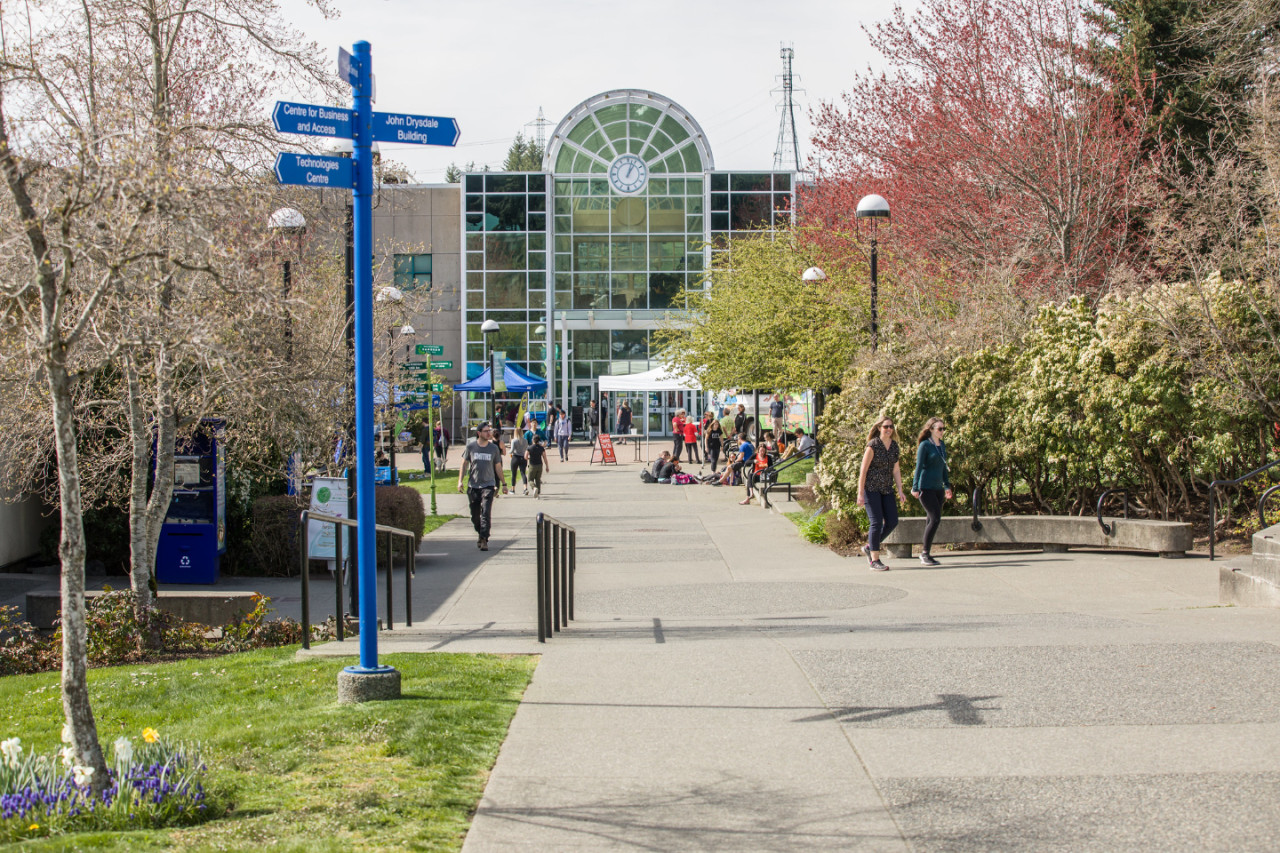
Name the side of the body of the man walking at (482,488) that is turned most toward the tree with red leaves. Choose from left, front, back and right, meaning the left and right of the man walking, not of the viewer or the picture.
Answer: left

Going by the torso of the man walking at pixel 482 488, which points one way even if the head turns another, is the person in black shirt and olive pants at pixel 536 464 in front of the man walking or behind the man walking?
behind

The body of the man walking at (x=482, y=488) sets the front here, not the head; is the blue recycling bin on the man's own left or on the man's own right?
on the man's own right

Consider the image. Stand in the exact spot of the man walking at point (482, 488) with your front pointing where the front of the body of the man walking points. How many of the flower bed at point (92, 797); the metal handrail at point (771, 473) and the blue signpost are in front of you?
2

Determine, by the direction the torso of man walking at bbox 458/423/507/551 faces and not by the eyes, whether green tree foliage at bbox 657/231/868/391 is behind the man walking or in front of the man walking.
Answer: behind

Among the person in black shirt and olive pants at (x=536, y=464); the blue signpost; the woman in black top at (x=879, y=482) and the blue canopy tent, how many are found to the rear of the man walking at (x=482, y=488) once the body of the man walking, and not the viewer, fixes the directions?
2

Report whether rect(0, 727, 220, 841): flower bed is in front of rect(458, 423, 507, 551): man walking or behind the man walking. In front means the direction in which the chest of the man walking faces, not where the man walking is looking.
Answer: in front

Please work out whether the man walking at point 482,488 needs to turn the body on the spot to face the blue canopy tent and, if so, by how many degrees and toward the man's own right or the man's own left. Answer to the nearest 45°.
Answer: approximately 180°

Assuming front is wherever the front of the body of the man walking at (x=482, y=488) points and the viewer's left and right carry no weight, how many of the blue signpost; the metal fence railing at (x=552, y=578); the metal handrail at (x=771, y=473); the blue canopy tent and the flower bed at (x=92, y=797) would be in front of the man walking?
3

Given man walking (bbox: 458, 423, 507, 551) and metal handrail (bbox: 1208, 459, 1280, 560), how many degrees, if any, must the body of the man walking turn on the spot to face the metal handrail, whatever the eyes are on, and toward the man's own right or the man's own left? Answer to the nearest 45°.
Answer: approximately 45° to the man's own left

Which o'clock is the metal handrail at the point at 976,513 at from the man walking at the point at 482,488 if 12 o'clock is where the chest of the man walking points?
The metal handrail is roughly at 10 o'clock from the man walking.

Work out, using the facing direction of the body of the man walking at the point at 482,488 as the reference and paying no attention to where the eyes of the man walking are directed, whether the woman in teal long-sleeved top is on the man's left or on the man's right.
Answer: on the man's left

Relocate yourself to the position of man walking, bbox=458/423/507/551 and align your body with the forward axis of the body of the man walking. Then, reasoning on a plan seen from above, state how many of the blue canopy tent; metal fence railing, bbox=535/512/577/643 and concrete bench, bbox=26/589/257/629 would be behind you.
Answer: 1

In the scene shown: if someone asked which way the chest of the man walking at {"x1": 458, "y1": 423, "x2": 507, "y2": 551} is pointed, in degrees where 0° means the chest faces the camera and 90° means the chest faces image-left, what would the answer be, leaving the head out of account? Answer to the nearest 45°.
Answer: approximately 0°
